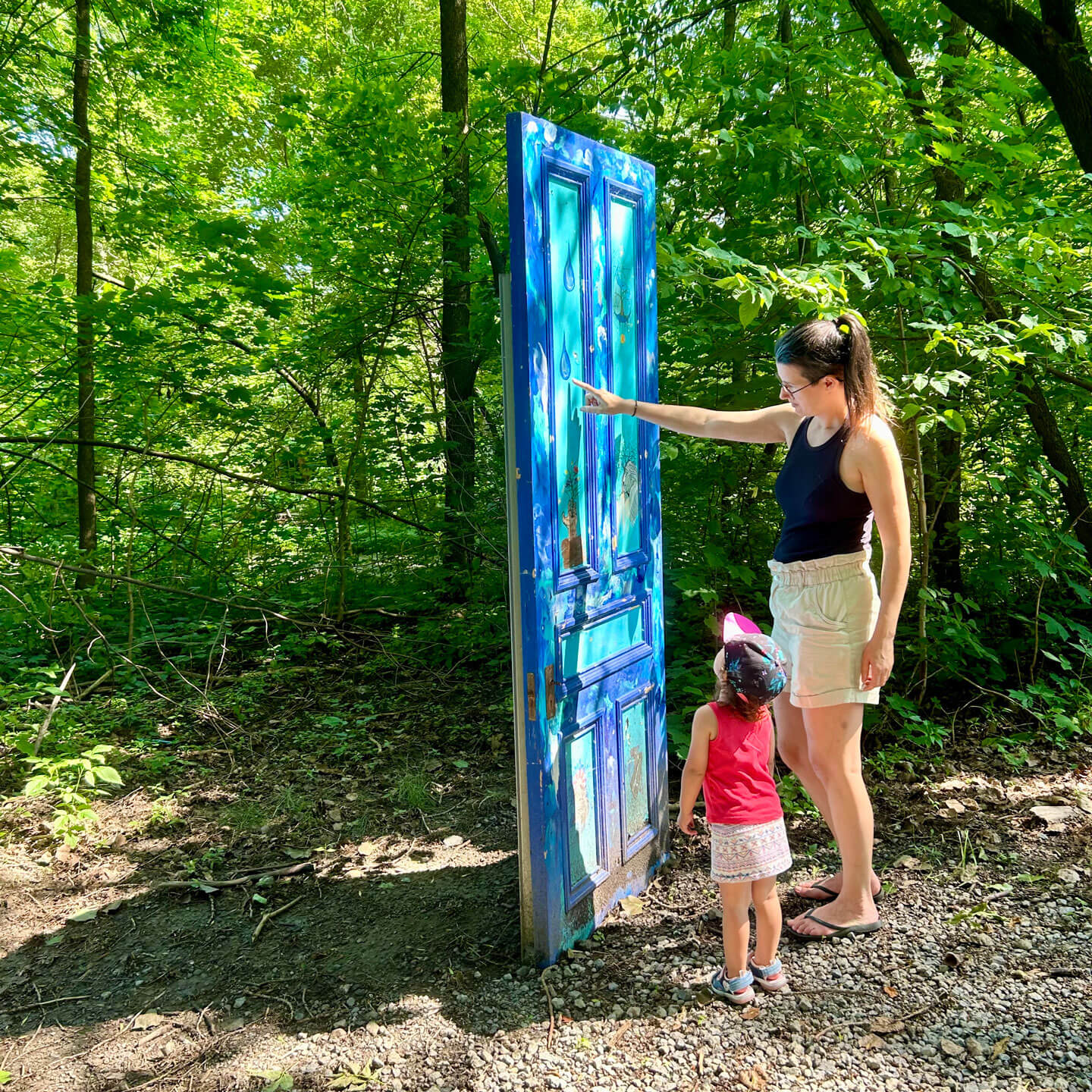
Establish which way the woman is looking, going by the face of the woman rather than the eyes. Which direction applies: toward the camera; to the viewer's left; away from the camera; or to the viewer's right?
to the viewer's left

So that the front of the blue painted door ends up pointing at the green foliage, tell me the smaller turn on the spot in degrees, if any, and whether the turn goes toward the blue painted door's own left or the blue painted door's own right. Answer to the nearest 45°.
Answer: approximately 180°

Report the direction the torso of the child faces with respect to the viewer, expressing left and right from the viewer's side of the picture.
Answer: facing away from the viewer and to the left of the viewer

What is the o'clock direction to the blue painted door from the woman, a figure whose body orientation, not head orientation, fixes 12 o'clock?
The blue painted door is roughly at 12 o'clock from the woman.

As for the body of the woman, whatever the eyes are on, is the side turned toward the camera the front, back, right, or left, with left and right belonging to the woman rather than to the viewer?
left

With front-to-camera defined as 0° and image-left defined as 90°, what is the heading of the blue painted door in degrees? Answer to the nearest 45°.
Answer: approximately 315°

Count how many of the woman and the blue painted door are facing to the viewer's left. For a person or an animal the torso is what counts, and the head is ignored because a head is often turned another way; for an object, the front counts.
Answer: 1
